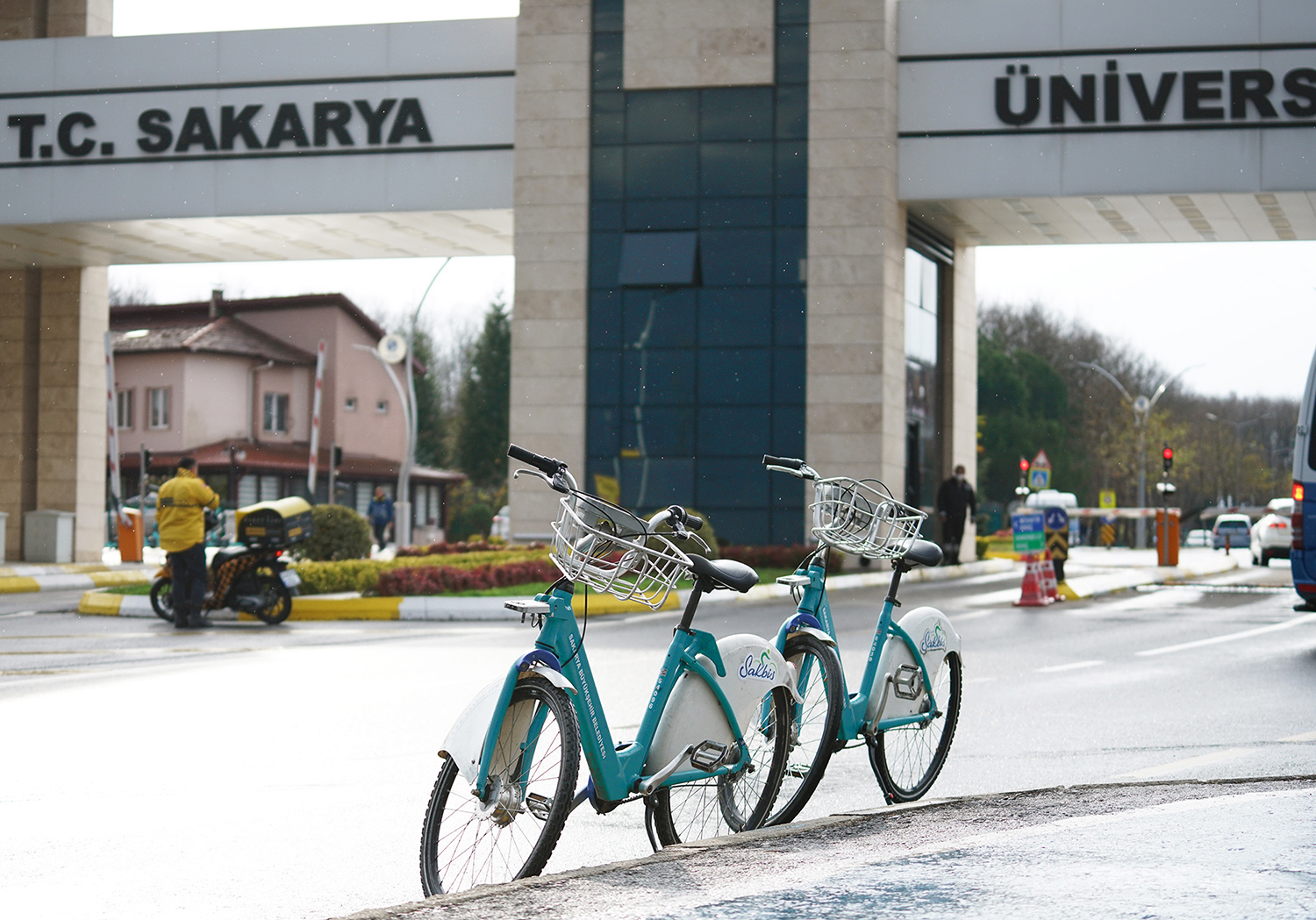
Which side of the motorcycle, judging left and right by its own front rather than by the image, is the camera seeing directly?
left

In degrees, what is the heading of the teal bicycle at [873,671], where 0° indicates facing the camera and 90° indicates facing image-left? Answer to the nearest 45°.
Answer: approximately 45°

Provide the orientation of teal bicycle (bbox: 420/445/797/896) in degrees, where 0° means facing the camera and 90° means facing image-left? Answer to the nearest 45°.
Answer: approximately 45°

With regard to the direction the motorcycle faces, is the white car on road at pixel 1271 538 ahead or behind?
behind

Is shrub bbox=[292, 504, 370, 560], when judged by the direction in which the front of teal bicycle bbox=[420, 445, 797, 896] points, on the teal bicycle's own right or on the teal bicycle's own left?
on the teal bicycle's own right

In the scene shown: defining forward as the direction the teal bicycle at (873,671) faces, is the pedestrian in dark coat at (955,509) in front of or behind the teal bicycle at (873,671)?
behind

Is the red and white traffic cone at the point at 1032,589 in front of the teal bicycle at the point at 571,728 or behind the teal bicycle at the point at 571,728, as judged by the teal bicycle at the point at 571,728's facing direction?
behind

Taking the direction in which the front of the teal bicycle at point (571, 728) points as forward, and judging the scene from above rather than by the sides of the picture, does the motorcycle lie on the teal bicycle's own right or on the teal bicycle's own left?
on the teal bicycle's own right

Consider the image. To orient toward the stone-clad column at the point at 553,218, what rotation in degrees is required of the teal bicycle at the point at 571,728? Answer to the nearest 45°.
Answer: approximately 135° to its right

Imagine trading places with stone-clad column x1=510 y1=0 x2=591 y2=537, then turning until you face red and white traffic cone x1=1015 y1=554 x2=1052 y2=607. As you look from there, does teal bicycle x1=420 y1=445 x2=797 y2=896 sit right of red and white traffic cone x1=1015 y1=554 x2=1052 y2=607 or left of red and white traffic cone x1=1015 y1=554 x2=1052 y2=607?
right

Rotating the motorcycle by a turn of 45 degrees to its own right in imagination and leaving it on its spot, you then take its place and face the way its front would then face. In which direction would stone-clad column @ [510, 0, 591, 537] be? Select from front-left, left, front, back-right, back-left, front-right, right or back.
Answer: right

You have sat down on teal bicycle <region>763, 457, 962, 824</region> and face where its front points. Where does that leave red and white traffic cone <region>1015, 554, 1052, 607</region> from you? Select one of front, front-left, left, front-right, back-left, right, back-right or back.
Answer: back-right
